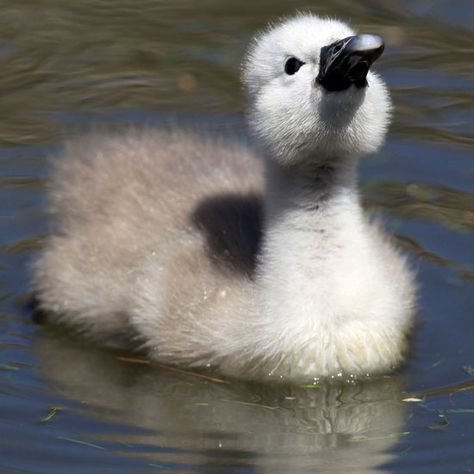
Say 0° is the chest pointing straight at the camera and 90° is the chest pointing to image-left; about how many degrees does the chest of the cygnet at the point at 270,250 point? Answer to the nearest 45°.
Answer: approximately 315°
